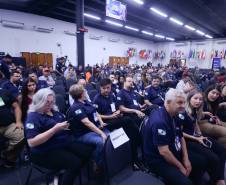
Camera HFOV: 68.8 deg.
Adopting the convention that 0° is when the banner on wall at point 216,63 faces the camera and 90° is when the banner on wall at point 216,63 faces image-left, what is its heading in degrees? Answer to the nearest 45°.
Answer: approximately 0°

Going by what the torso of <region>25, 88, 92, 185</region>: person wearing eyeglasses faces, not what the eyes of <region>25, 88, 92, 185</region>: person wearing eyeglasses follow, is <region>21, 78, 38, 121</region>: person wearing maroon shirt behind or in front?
behind

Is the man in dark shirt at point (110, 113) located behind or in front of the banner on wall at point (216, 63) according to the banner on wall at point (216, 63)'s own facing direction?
in front

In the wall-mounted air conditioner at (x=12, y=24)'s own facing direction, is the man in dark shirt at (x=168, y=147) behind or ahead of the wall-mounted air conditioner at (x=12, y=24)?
ahead

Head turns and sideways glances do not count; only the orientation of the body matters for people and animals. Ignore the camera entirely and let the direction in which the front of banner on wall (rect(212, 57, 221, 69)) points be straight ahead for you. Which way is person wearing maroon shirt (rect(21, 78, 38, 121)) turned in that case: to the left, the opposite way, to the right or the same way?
to the left

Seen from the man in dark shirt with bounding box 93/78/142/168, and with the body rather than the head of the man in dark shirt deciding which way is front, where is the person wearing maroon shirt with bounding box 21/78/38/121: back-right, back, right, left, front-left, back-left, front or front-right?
back-right

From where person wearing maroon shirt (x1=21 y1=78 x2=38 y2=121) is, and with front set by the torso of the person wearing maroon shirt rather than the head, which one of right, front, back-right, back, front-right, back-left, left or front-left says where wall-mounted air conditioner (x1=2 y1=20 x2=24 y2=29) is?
back-left

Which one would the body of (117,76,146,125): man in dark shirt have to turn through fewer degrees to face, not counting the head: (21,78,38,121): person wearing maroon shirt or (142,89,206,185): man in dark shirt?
the man in dark shirt

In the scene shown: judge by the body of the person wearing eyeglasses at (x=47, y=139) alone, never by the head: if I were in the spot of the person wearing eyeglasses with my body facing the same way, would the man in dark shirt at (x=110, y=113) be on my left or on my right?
on my left
